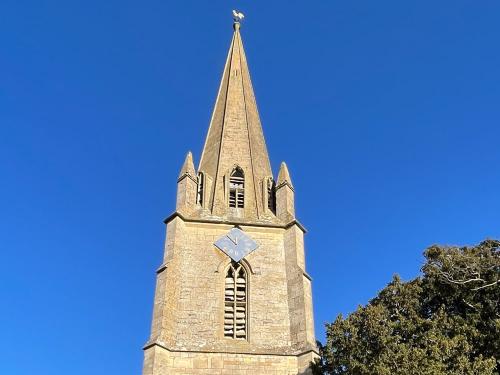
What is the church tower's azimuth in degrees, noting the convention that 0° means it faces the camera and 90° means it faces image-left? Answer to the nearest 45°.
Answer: approximately 0°

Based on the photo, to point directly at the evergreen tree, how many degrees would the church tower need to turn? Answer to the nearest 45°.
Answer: approximately 45° to its left
